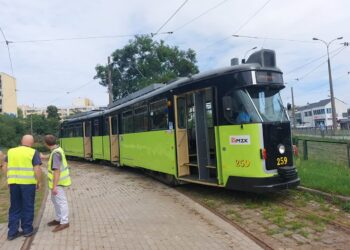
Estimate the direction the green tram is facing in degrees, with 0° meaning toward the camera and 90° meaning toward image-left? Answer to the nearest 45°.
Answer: approximately 315°

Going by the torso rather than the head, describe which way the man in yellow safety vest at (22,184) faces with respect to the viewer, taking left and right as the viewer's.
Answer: facing away from the viewer

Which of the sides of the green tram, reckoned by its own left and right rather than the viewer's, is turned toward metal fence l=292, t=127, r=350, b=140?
left

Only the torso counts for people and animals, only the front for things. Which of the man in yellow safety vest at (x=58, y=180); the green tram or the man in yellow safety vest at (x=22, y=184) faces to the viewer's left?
the man in yellow safety vest at (x=58, y=180)

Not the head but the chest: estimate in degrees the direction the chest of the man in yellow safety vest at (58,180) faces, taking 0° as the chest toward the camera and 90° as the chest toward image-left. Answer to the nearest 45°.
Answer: approximately 90°
